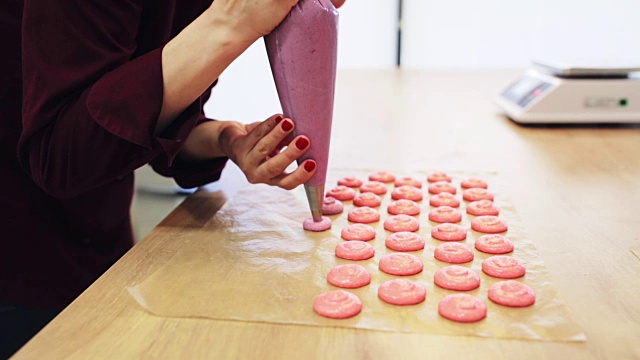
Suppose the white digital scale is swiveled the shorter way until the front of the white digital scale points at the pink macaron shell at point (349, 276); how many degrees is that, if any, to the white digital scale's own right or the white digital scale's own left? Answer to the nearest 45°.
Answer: approximately 90° to the white digital scale's own left

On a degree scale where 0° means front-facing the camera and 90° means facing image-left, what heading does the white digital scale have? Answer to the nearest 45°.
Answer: approximately 90°
